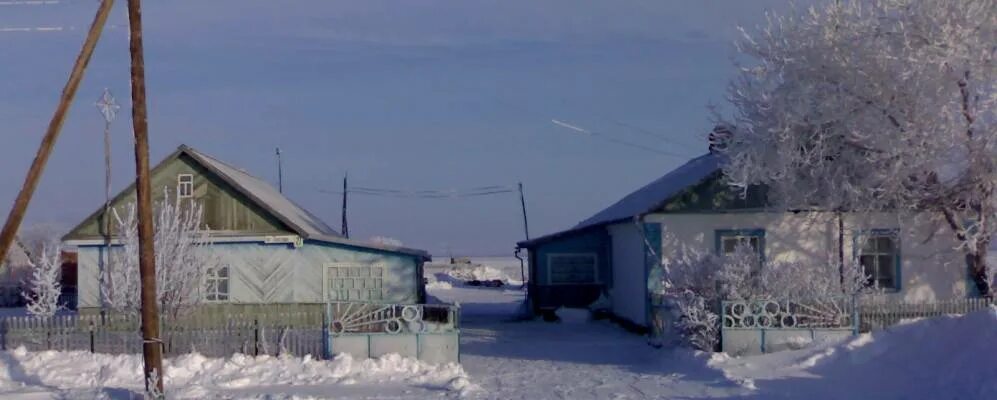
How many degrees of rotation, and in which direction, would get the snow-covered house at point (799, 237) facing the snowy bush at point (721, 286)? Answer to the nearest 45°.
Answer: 0° — it already faces it

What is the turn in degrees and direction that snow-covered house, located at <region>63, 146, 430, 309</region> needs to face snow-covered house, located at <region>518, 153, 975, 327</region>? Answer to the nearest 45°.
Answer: approximately 90° to its left

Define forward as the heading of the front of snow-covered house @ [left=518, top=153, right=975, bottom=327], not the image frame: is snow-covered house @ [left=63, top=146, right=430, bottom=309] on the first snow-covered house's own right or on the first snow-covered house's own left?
on the first snow-covered house's own right

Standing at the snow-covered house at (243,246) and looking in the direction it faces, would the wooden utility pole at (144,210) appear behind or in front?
in front

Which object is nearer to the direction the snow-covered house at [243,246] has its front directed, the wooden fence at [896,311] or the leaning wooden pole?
the leaning wooden pole

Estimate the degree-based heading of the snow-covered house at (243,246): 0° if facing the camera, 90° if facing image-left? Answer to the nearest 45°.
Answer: approximately 0°

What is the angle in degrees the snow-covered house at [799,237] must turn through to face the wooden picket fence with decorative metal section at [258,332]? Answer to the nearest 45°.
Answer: approximately 45° to its right

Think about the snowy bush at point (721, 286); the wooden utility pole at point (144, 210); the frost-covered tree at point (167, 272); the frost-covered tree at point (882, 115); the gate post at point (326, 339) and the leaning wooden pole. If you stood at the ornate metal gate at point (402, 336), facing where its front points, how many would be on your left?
2

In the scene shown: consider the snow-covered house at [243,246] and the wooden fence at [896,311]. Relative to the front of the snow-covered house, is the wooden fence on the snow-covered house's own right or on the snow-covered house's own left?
on the snow-covered house's own left

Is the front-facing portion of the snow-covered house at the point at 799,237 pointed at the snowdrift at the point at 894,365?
yes

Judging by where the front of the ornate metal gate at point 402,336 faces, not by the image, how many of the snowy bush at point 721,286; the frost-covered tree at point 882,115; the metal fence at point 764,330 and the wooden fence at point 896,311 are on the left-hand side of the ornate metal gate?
4

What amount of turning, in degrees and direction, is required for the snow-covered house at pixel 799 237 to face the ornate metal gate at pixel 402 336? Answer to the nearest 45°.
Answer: approximately 45° to its right

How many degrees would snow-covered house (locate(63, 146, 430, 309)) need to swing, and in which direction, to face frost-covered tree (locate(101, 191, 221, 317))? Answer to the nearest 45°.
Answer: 0° — it already faces it

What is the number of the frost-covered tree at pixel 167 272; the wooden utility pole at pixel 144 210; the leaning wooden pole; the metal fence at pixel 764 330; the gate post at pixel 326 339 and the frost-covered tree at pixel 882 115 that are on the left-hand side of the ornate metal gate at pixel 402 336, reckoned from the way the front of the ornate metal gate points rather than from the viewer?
2
